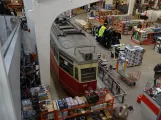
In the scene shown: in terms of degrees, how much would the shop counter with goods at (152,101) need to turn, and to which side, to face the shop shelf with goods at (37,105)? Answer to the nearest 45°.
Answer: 0° — it already faces it

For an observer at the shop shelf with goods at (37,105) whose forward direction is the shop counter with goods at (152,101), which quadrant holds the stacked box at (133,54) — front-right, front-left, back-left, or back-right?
front-left

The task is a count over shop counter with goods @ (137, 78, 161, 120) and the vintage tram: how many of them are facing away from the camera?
0

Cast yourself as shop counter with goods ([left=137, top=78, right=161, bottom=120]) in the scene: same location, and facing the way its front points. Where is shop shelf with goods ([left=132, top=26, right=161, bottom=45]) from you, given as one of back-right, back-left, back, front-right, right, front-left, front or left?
back-right

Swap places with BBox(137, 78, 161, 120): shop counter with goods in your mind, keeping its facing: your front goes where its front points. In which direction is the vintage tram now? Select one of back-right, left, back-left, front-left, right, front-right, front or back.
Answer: front-right

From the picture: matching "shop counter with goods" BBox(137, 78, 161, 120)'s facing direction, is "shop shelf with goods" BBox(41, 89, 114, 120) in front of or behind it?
in front

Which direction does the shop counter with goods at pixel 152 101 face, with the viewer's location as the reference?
facing the viewer and to the left of the viewer

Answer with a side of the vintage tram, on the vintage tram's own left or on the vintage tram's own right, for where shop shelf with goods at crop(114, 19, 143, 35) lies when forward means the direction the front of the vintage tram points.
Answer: on the vintage tram's own left

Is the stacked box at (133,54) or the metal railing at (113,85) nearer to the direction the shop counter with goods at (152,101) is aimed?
the metal railing

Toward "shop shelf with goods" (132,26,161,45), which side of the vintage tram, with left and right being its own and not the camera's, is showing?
left

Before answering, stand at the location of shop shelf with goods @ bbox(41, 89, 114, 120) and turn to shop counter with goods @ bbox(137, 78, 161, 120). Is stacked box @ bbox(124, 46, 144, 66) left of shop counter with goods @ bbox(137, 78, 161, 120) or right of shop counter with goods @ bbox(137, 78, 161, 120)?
left
